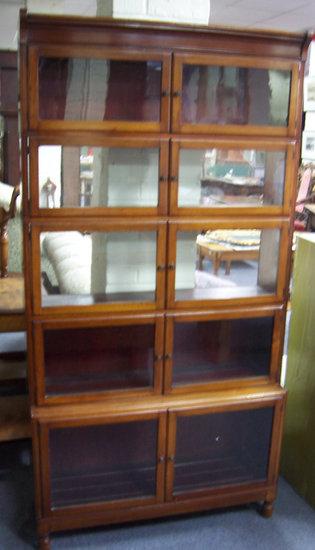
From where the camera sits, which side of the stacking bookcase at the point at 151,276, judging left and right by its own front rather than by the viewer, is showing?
front

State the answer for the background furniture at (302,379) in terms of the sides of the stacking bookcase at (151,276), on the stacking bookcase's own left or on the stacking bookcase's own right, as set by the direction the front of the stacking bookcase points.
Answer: on the stacking bookcase's own left
